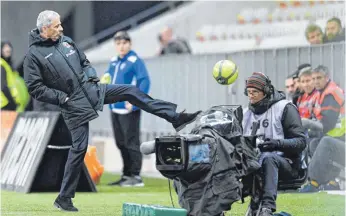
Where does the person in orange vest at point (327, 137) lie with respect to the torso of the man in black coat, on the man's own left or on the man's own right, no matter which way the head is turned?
on the man's own left

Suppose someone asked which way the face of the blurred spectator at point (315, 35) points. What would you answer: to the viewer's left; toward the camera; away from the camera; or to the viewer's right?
toward the camera

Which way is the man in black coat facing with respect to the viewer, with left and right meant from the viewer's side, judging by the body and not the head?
facing the viewer and to the right of the viewer

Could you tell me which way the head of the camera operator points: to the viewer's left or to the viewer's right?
to the viewer's left

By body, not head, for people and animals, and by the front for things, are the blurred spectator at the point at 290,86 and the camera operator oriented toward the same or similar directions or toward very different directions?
same or similar directions

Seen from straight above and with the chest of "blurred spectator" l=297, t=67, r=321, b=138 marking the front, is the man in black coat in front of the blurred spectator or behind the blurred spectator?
in front

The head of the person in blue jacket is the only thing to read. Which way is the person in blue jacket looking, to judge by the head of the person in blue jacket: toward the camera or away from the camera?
toward the camera

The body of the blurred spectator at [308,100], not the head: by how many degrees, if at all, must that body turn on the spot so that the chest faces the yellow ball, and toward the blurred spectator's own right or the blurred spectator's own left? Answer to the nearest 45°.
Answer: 0° — they already face it
